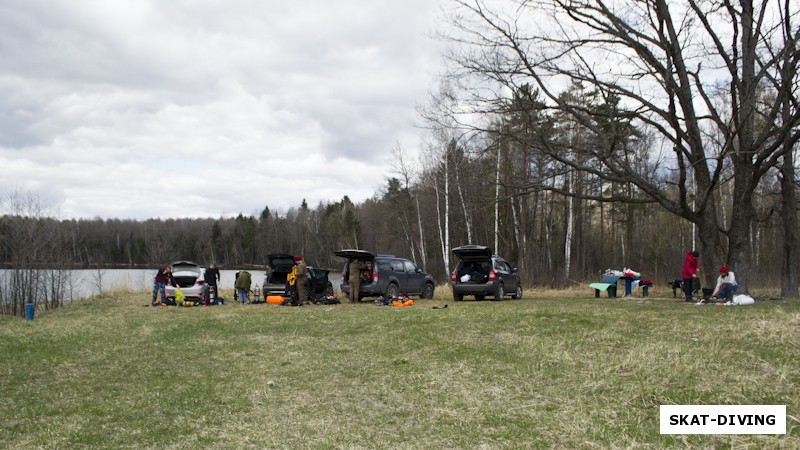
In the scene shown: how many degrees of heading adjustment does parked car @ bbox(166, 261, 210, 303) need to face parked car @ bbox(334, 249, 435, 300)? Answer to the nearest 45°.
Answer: approximately 45° to its right

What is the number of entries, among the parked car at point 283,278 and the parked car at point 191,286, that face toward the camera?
0

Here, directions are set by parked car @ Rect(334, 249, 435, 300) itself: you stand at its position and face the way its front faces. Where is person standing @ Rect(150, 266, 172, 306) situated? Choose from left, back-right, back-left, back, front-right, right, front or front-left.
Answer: back-left

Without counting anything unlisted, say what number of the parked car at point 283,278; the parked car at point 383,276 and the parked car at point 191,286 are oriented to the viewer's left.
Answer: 0

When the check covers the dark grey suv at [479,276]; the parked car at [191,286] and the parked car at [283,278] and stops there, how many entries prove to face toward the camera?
0

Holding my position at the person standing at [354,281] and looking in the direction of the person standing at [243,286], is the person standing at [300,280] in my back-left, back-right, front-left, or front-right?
front-left

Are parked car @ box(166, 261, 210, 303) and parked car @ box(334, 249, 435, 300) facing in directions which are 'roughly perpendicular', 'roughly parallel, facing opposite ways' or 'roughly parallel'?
roughly parallel

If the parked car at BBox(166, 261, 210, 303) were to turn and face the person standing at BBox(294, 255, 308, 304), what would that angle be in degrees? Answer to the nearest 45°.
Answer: approximately 90° to its right

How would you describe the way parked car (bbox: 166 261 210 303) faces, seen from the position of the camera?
facing away from the viewer and to the right of the viewer
